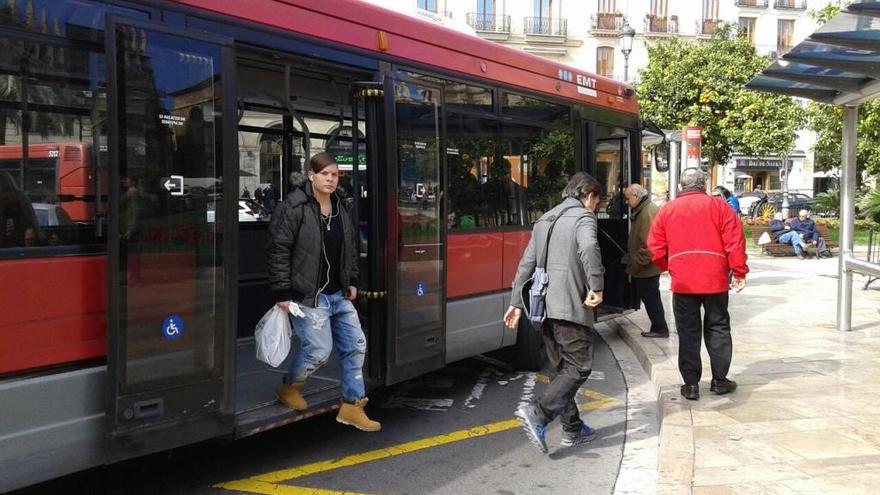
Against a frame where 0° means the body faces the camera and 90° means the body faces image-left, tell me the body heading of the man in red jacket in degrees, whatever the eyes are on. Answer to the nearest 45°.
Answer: approximately 180°

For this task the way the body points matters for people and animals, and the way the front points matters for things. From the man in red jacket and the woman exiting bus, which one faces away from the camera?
the man in red jacket

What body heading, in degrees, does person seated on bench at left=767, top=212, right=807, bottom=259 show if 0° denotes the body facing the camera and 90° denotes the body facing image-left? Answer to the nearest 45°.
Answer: approximately 315°

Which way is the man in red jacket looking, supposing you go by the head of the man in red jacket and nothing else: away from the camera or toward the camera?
away from the camera

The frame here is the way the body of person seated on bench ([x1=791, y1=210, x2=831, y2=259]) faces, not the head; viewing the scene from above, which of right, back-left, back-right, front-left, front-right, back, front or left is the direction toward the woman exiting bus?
front-right

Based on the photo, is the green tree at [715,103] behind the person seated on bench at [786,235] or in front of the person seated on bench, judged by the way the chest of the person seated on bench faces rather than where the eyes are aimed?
behind

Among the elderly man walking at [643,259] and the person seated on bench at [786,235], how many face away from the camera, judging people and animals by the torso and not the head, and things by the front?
0

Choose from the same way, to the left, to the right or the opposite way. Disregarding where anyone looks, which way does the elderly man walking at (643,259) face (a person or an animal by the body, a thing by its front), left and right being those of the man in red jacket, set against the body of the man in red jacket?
to the left

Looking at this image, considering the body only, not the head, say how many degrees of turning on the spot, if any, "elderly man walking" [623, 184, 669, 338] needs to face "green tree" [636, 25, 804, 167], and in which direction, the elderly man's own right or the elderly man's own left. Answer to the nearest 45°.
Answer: approximately 90° to the elderly man's own right

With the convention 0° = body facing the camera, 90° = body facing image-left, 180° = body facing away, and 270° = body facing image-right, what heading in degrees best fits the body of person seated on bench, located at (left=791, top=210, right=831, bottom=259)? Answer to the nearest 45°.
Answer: approximately 315°

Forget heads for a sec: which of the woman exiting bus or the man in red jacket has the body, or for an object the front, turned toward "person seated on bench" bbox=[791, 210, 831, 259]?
the man in red jacket

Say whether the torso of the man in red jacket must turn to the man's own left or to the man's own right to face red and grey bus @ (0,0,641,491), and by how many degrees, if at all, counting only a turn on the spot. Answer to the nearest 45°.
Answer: approximately 135° to the man's own left

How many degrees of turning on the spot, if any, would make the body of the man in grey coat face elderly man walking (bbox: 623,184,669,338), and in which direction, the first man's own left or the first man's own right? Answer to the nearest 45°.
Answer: approximately 45° to the first man's own left

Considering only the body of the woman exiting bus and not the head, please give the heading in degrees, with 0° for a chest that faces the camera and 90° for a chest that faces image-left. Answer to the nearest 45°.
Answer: approximately 315°

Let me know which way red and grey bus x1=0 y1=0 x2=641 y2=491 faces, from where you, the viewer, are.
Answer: facing away from the viewer and to the right of the viewer

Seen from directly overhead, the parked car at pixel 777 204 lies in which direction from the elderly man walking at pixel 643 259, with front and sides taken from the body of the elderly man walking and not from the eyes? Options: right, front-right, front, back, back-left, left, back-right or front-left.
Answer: right

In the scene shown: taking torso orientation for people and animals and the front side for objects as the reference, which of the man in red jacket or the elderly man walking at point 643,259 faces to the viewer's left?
the elderly man walking

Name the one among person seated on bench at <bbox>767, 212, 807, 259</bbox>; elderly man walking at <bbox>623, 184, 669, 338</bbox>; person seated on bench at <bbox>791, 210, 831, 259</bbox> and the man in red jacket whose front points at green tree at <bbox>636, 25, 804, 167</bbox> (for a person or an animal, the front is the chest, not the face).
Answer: the man in red jacket

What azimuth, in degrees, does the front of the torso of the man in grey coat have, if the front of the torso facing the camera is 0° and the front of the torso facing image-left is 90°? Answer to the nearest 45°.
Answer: approximately 225°

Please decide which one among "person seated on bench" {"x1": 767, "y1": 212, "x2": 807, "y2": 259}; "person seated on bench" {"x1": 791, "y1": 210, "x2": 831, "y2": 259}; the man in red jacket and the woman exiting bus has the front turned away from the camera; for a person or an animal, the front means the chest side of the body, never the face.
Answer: the man in red jacket
